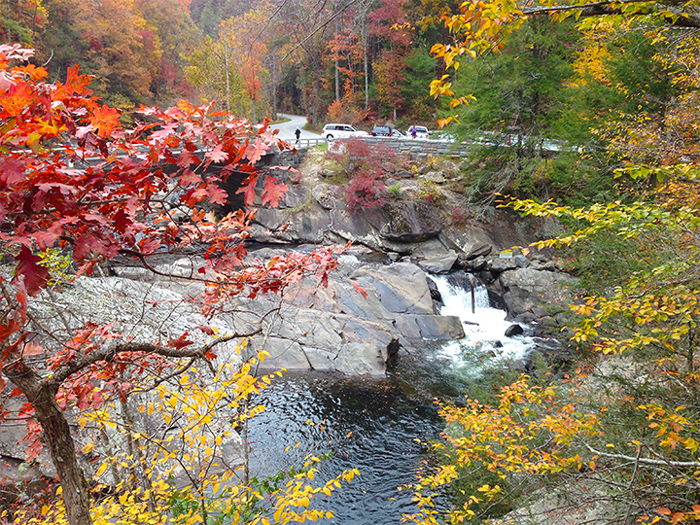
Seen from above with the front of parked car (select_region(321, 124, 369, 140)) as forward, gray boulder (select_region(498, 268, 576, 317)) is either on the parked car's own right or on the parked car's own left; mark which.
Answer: on the parked car's own right

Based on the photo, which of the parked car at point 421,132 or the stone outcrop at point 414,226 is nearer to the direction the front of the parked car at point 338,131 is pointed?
the parked car

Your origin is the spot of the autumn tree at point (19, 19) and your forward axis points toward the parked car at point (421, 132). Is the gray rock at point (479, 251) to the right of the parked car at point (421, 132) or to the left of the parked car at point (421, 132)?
right

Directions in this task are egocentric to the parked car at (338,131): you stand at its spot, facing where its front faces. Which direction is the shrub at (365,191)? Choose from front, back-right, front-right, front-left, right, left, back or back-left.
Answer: right

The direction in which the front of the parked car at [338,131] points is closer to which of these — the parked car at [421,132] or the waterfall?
the parked car

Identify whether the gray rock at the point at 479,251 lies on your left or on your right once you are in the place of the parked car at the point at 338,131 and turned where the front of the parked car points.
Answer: on your right

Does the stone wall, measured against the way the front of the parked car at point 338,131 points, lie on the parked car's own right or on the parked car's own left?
on the parked car's own right

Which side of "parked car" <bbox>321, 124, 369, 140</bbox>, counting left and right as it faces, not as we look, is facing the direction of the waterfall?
right

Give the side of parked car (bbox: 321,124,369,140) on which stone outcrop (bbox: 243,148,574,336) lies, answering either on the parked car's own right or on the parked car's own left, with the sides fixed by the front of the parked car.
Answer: on the parked car's own right

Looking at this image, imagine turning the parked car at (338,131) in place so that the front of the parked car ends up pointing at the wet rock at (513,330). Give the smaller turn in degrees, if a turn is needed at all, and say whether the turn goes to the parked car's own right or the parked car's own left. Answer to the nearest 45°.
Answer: approximately 90° to the parked car's own right

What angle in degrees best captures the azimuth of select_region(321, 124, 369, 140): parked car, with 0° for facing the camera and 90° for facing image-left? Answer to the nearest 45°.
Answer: approximately 270°

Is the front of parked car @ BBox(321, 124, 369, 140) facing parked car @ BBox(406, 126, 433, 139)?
yes
